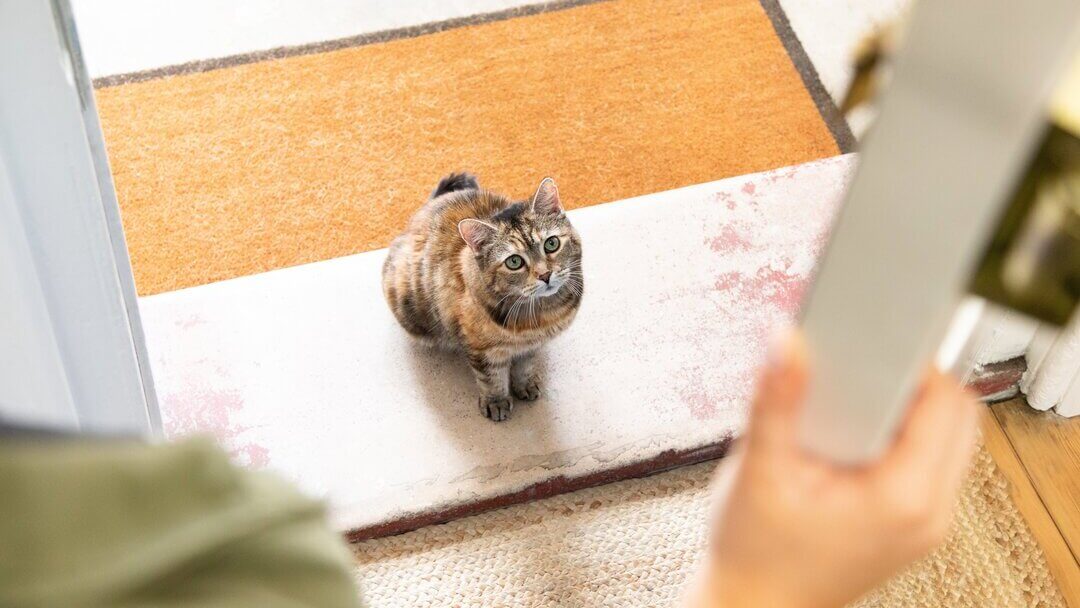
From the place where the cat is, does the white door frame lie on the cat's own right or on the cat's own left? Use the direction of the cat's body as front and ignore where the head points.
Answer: on the cat's own right

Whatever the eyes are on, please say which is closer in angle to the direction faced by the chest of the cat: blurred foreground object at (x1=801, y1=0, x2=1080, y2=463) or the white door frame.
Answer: the blurred foreground object

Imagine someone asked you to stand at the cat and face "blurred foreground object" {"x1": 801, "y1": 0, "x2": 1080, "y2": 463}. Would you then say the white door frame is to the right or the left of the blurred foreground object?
right

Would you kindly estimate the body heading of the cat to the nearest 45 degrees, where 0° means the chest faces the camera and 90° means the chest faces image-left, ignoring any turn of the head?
approximately 315°

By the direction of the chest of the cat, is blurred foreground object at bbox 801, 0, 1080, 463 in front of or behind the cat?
in front
